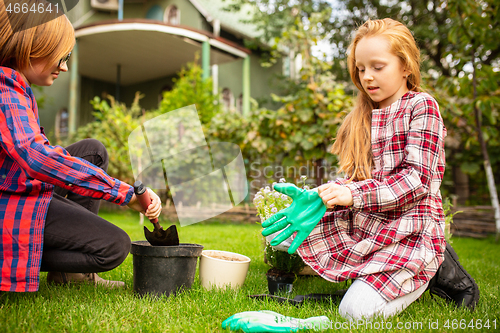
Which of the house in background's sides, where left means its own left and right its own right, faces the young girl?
front

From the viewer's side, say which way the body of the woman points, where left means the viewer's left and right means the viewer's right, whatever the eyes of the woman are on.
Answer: facing to the right of the viewer

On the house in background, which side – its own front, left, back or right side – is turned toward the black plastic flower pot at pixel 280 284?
front

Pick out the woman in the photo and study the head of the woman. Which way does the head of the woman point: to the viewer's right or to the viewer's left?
to the viewer's right

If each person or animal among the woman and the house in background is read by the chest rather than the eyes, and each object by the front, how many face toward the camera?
1

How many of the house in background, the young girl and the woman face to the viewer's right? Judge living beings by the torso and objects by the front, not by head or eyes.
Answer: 1

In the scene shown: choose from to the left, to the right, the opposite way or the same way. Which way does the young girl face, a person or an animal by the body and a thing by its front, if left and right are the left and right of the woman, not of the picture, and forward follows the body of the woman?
the opposite way

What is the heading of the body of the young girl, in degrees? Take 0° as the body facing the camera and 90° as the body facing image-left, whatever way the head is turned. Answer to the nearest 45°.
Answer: approximately 45°

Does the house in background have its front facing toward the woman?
yes

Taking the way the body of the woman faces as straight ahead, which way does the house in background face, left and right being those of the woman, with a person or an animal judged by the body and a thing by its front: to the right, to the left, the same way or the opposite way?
to the right

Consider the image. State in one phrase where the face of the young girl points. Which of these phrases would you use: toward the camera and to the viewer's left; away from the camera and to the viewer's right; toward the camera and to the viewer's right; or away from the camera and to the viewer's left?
toward the camera and to the viewer's left
